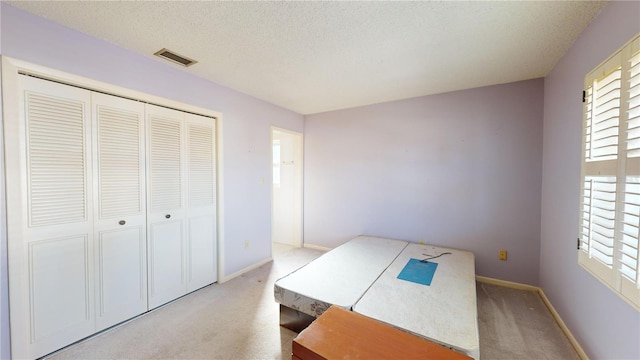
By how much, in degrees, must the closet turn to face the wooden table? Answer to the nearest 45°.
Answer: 0° — it already faces it

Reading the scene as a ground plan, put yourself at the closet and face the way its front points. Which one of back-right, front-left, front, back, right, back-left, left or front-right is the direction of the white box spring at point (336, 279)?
front

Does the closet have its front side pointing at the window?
yes

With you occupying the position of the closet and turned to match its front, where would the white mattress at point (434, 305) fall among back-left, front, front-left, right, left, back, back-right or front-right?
front

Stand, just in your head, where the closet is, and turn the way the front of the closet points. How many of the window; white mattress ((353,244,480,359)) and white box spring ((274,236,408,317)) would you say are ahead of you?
3

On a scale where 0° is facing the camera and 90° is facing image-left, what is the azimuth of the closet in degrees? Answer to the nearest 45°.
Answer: approximately 315°

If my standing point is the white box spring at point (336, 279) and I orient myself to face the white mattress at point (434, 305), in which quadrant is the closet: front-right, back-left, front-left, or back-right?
back-right
